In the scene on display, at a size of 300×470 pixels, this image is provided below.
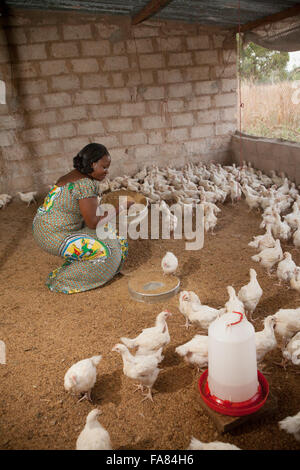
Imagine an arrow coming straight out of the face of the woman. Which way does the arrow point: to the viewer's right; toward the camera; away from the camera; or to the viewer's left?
to the viewer's right

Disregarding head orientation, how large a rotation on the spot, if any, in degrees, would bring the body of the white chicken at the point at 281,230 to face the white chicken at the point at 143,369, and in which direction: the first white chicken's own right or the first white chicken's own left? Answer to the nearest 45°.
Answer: approximately 45° to the first white chicken's own left

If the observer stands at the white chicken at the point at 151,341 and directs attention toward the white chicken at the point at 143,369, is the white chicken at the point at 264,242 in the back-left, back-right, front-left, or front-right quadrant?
back-left

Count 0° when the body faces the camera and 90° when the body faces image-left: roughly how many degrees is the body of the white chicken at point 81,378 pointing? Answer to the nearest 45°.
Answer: approximately 45°

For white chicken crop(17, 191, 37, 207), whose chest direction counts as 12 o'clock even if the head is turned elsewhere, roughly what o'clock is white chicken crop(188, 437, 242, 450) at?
white chicken crop(188, 437, 242, 450) is roughly at 8 o'clock from white chicken crop(17, 191, 37, 207).

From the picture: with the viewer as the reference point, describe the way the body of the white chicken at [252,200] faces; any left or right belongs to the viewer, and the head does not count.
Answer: facing to the left of the viewer

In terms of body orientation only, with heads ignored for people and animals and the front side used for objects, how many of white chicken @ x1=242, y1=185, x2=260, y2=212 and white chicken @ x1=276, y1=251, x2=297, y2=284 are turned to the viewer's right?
0

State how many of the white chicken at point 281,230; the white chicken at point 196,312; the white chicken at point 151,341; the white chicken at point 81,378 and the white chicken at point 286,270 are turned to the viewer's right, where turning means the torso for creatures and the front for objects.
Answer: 1

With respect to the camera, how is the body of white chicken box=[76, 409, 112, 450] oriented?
away from the camera
